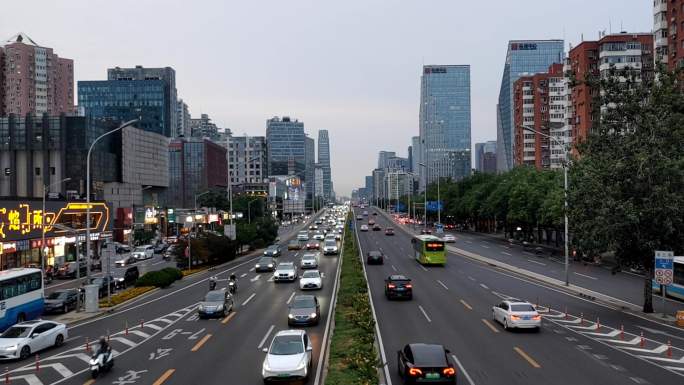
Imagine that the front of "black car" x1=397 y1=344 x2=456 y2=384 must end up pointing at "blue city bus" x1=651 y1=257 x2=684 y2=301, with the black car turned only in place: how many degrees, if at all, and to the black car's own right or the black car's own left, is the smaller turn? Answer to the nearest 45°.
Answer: approximately 45° to the black car's own right

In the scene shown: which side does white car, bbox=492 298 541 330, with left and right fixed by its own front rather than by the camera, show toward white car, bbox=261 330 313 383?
left

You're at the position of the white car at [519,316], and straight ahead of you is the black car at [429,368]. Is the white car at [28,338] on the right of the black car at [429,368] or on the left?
right

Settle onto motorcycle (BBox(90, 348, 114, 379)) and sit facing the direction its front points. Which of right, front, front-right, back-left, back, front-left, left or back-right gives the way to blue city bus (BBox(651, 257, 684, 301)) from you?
back-left

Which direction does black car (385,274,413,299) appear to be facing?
away from the camera

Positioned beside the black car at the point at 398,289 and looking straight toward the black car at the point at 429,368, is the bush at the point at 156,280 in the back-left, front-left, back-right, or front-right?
back-right

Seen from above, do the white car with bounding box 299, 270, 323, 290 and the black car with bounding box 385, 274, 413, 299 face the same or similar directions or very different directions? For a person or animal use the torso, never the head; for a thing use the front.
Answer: very different directions

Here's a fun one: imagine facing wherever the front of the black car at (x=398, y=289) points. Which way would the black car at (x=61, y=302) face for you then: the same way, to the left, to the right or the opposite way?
the opposite way

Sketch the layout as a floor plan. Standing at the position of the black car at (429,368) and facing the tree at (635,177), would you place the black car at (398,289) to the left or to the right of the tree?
left

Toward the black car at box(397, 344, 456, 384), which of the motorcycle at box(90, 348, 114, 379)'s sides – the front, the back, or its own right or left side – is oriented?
left

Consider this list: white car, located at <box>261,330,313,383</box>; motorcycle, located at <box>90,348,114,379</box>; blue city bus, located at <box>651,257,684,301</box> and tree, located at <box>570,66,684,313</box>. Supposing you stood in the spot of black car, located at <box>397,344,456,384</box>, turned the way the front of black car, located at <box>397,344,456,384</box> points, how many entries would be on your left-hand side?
2
